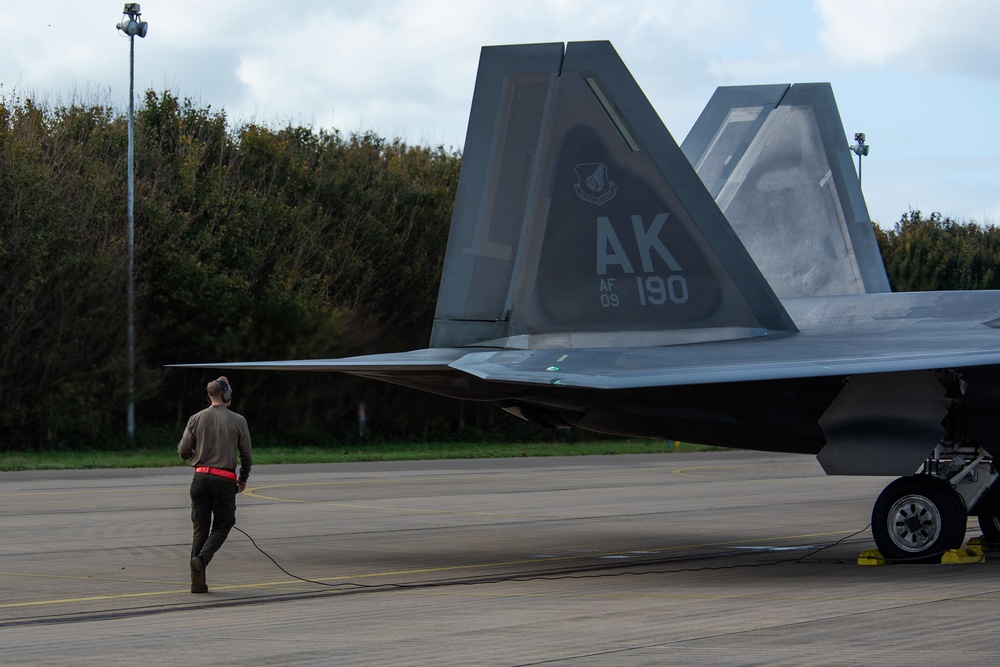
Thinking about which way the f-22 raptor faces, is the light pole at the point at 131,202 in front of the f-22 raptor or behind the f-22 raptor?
behind

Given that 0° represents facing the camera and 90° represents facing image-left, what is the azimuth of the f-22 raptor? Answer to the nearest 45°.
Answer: approximately 315°
